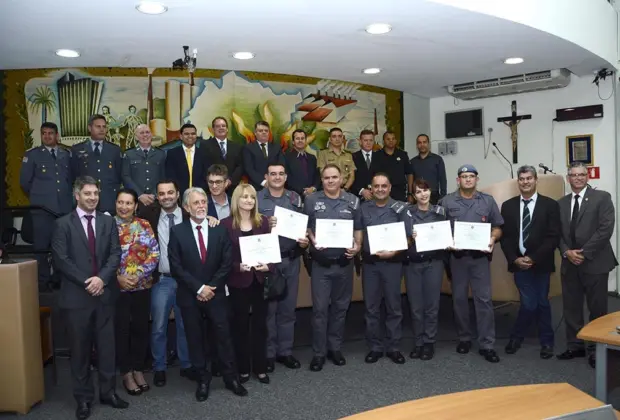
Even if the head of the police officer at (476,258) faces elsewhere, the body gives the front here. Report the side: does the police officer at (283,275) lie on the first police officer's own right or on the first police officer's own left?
on the first police officer's own right

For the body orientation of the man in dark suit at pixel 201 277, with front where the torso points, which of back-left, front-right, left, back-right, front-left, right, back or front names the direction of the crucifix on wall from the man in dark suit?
back-left

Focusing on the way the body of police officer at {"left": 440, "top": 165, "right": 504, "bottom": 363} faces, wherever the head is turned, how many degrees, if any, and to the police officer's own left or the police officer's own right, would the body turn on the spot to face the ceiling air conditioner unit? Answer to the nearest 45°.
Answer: approximately 180°

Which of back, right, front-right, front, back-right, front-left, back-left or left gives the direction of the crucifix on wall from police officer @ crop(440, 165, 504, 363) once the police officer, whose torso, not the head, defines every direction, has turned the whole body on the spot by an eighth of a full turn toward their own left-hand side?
back-left

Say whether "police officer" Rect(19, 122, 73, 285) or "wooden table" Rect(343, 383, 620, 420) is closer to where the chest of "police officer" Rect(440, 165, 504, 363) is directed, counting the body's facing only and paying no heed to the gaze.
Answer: the wooden table
